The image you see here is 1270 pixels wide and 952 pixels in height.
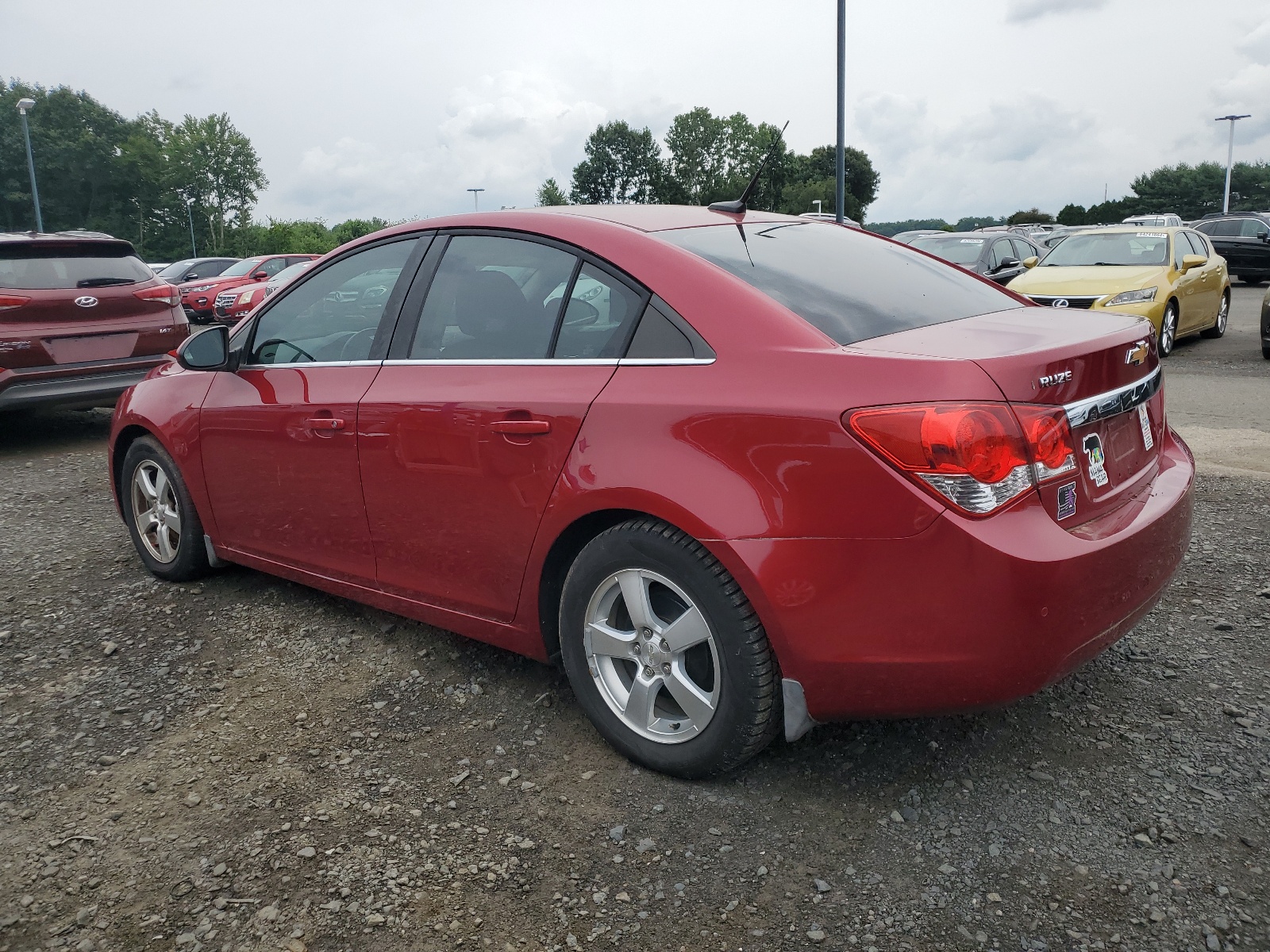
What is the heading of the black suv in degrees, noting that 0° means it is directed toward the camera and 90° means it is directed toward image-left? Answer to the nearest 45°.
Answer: approximately 270°

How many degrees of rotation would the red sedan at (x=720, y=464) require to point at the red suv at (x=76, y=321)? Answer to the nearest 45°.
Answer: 0° — it already faces it

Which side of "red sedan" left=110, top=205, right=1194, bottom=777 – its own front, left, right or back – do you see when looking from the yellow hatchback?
right

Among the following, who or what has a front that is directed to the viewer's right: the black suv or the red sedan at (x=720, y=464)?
the black suv

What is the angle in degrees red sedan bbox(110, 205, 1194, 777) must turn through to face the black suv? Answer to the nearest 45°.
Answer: approximately 90° to its right

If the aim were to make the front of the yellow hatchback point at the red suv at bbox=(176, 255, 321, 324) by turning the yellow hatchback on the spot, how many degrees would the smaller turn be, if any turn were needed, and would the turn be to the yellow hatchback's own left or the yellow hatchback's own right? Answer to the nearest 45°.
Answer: approximately 45° to the yellow hatchback's own right

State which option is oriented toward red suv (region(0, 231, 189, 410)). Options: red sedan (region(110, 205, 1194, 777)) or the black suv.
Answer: the red sedan

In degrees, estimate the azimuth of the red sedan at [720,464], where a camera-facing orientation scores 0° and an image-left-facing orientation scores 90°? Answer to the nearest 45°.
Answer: approximately 135°

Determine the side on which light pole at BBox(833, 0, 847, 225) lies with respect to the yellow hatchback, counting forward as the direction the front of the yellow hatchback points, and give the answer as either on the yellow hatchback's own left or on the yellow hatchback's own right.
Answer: on the yellow hatchback's own right

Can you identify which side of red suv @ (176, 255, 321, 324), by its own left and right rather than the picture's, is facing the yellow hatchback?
left

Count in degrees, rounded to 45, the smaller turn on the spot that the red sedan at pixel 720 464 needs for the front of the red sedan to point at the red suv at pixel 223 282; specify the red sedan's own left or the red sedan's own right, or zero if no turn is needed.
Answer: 0° — it already faces it

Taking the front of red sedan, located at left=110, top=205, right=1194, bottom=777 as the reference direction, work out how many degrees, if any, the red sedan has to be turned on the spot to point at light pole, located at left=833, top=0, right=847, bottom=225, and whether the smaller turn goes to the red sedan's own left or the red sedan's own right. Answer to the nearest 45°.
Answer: approximately 45° to the red sedan's own right

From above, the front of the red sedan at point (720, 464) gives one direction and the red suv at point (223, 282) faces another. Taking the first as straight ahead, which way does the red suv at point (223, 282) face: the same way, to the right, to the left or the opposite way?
to the left

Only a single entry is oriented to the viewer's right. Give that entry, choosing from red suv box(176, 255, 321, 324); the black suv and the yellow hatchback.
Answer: the black suv
